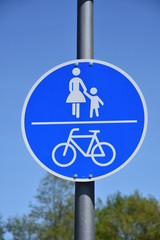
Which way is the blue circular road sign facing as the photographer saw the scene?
facing the viewer
